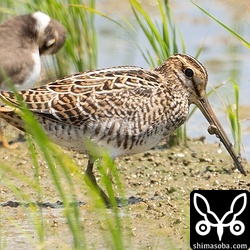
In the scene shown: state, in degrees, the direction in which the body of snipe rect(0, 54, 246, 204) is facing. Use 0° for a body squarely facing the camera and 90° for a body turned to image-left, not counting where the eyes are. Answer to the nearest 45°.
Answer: approximately 270°
